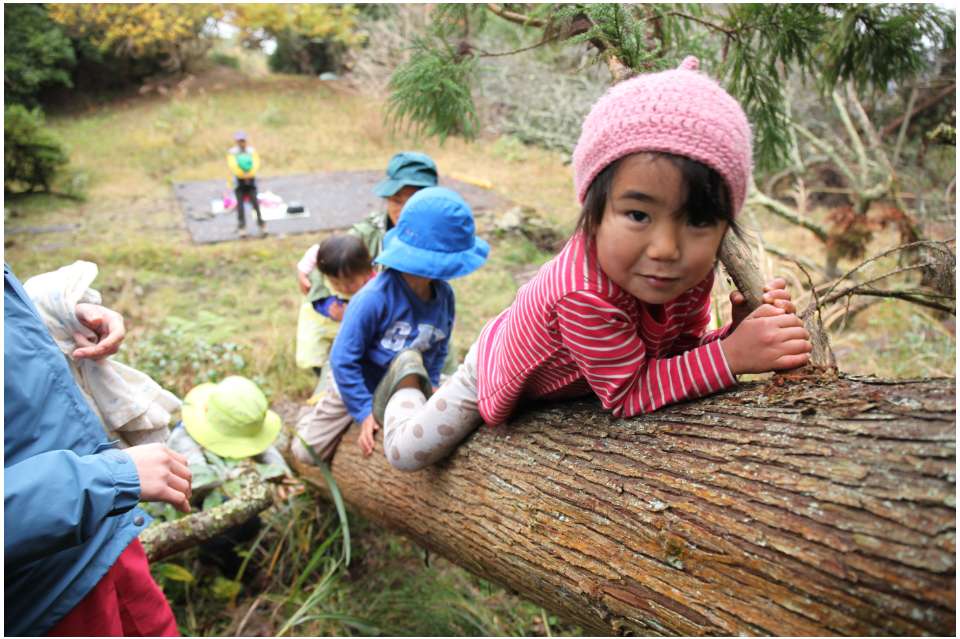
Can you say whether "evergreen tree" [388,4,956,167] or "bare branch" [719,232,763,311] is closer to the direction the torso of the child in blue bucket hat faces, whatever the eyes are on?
the bare branch

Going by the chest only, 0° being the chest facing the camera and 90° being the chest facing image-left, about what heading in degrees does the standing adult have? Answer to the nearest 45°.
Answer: approximately 0°

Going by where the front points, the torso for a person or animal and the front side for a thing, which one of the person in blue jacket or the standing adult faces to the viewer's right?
the person in blue jacket

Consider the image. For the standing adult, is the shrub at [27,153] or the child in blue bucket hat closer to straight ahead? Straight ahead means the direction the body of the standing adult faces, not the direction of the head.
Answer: the child in blue bucket hat

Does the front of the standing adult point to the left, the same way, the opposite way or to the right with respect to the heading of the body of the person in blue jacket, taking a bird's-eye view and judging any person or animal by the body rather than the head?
to the right

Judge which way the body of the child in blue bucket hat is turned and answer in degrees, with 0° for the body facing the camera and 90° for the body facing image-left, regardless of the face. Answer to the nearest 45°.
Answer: approximately 315°

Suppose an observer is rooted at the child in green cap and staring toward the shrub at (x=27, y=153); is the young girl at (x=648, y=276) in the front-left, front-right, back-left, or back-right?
back-left

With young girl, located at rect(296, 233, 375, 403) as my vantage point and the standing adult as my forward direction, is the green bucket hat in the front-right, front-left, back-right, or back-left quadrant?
back-left

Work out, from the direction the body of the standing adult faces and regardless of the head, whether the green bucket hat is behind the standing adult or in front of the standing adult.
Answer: in front

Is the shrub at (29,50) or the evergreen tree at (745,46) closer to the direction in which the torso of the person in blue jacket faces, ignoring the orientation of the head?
the evergreen tree

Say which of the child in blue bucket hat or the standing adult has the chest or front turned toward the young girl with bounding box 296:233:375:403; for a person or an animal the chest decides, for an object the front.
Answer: the standing adult

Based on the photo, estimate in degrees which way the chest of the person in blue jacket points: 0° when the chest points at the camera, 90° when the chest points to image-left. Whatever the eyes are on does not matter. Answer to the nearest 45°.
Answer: approximately 270°

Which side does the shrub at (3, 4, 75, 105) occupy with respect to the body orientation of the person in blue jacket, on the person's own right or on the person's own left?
on the person's own left
